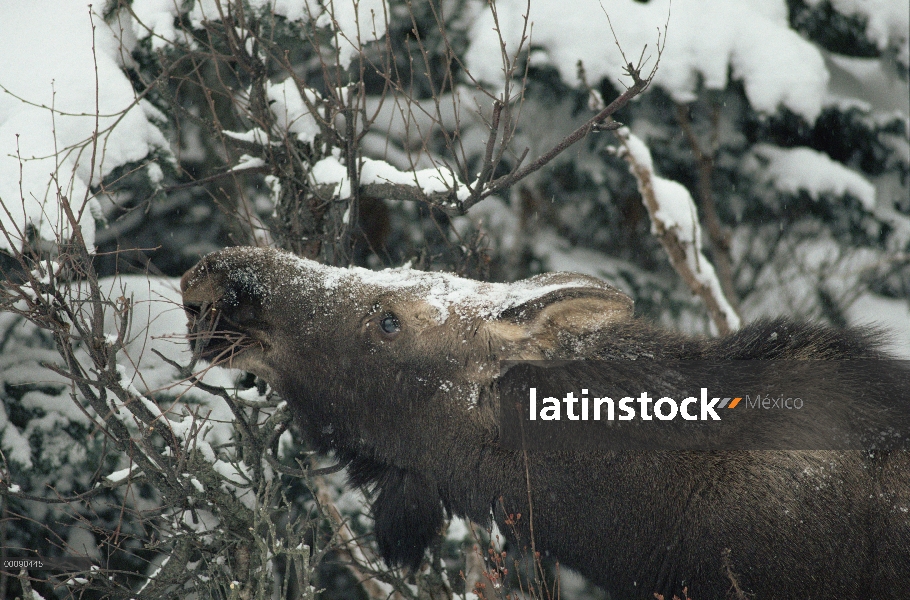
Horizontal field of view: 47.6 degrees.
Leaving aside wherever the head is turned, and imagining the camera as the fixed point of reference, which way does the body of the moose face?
to the viewer's left
